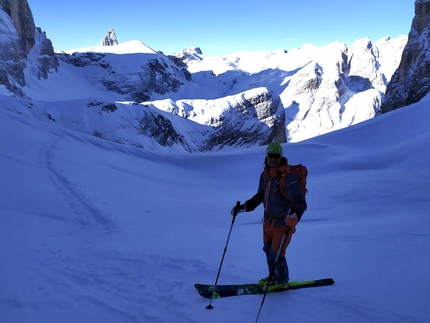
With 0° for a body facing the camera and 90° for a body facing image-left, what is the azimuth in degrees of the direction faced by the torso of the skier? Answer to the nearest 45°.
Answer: approximately 45°

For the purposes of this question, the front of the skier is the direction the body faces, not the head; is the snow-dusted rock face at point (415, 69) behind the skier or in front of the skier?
behind
